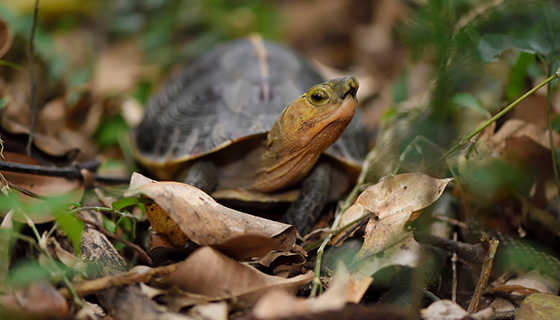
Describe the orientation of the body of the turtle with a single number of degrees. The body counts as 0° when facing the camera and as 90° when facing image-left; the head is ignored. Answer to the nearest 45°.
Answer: approximately 315°

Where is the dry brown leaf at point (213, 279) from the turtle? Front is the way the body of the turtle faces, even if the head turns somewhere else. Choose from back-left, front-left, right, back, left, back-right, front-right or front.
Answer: front-right

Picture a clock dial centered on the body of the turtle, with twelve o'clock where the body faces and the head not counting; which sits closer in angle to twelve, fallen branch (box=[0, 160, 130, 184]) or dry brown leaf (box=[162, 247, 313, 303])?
the dry brown leaf

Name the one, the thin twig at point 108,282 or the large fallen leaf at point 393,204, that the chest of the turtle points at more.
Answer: the large fallen leaf

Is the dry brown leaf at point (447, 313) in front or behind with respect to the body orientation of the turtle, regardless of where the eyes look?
in front
